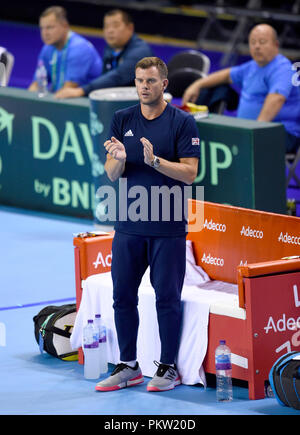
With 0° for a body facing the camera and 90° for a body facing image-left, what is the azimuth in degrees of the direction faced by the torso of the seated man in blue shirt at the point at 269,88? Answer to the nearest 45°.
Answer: approximately 45°

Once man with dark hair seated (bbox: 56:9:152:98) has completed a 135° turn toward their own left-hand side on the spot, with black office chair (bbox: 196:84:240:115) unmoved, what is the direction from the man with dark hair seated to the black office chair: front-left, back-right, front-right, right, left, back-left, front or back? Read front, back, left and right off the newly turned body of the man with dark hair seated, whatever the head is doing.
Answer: front

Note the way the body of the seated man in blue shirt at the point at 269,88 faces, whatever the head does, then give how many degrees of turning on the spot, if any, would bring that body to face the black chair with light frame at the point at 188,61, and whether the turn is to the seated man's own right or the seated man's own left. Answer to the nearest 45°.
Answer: approximately 90° to the seated man's own right

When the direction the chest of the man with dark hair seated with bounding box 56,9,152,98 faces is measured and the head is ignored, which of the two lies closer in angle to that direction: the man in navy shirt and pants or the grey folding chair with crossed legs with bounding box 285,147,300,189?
the man in navy shirt and pants

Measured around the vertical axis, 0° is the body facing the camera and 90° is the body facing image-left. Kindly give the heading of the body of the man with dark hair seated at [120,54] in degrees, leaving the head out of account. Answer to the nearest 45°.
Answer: approximately 45°

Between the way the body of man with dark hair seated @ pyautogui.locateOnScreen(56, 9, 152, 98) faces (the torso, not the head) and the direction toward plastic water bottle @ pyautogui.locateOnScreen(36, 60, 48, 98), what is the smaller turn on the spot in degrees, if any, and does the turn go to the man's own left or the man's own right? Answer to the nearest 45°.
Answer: approximately 90° to the man's own right

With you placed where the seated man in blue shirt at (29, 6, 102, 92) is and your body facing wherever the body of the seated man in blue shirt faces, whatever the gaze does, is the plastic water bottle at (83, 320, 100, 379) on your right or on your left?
on your left
